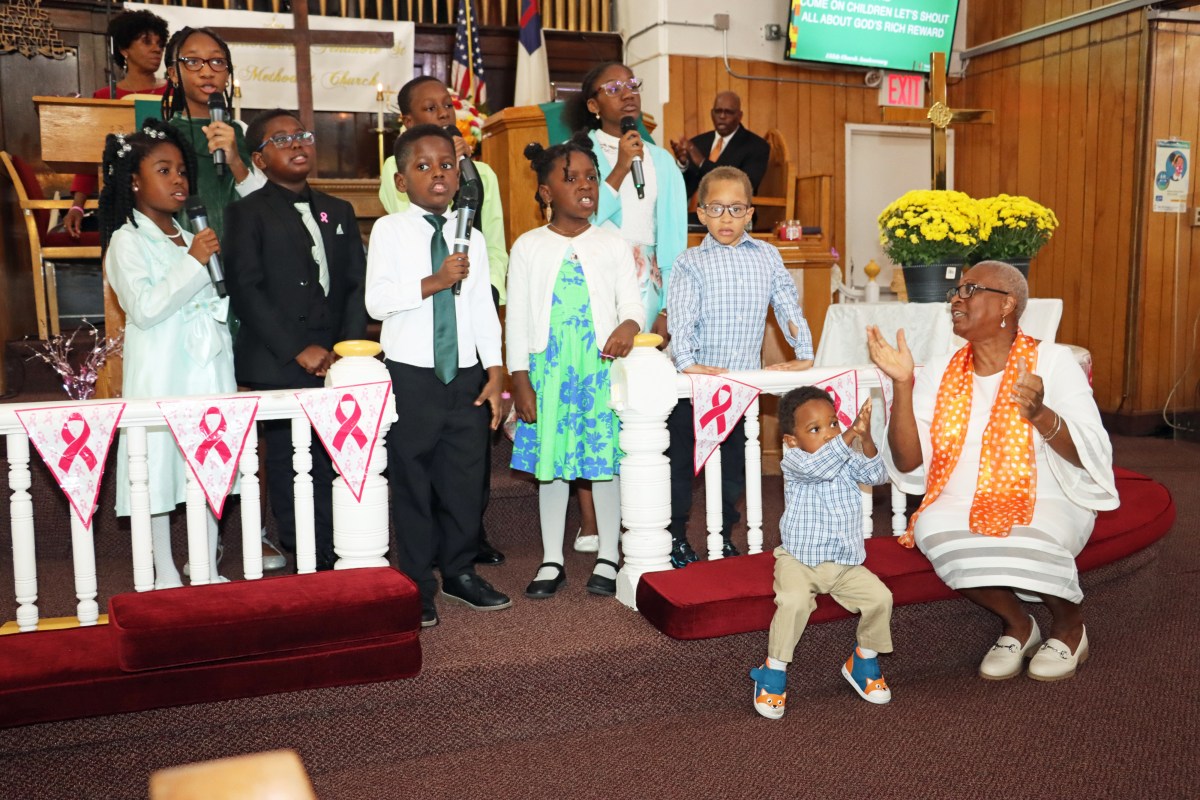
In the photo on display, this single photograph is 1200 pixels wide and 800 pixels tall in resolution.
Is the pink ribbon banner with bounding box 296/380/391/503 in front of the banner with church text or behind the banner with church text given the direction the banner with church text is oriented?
in front

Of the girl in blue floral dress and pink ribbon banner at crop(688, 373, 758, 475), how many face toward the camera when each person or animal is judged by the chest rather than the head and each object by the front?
2

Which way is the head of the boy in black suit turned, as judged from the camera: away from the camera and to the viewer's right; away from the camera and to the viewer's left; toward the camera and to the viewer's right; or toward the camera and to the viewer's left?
toward the camera and to the viewer's right

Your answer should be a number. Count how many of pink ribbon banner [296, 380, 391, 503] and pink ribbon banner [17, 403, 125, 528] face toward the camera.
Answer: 2

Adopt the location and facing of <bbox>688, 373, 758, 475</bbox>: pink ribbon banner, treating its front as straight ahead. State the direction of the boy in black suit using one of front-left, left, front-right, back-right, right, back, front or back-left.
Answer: right

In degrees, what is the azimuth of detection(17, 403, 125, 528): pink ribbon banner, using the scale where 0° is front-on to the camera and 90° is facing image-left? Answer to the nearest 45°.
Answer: approximately 0°

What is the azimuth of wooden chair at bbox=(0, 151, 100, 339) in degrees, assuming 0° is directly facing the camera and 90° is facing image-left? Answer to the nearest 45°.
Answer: approximately 270°

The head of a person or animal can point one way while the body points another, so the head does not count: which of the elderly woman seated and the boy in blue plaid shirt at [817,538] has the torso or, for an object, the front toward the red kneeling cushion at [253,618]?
the elderly woman seated

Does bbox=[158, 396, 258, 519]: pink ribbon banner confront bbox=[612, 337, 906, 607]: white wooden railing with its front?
no

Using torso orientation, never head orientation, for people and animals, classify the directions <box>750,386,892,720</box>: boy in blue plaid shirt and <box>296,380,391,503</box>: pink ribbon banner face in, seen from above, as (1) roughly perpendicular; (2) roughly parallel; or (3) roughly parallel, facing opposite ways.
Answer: roughly parallel

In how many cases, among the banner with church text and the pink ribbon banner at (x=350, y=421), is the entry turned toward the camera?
2

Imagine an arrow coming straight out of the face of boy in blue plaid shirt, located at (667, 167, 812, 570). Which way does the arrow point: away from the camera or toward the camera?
toward the camera

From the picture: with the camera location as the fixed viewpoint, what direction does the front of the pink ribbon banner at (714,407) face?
facing the viewer

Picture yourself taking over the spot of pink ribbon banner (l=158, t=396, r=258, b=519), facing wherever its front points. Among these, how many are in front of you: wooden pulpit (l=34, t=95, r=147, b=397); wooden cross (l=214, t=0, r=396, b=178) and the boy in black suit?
0

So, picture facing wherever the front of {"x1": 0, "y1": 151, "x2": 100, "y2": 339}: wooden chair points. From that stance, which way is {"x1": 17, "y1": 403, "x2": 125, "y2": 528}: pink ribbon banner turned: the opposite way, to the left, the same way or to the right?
to the right

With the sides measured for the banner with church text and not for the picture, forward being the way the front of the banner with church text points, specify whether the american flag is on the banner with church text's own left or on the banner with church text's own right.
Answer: on the banner with church text's own left

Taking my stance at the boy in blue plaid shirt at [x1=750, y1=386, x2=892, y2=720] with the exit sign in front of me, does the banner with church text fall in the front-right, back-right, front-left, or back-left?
front-left
